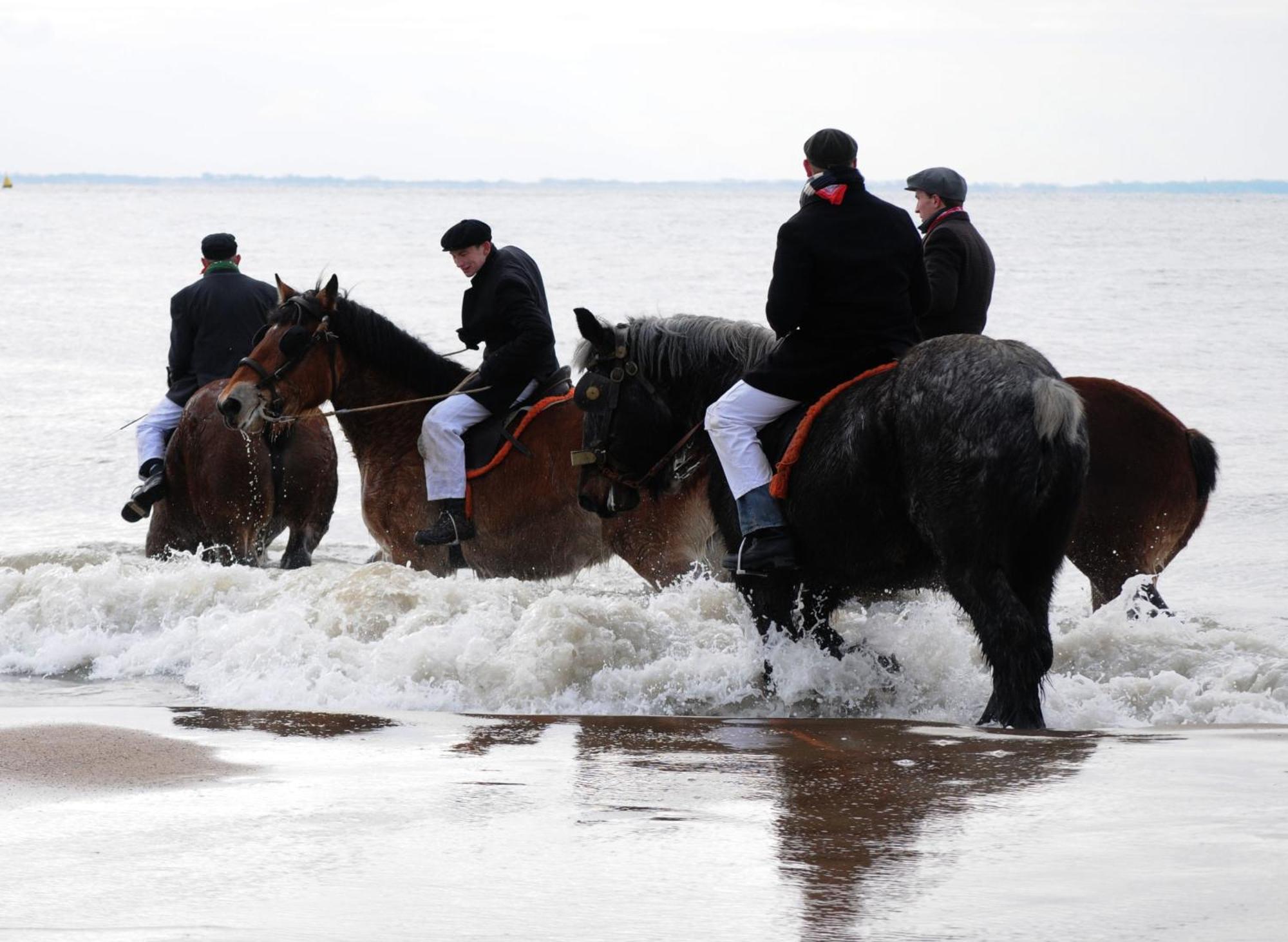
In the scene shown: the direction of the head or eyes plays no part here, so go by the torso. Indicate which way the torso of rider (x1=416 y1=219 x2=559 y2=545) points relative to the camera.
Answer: to the viewer's left

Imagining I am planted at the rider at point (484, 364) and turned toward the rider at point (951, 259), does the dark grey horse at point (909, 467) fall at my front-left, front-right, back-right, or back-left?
front-right

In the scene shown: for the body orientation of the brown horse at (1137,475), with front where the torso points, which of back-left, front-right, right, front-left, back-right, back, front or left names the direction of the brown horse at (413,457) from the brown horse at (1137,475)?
front

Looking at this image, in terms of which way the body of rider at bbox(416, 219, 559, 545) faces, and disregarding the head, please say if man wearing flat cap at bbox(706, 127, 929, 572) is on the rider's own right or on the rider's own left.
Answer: on the rider's own left

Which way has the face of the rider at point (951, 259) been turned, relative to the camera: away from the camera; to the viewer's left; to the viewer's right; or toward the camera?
to the viewer's left

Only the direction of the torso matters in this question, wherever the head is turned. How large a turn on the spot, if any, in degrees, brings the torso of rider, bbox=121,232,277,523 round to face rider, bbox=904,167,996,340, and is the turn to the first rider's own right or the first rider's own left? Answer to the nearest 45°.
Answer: approximately 135° to the first rider's own right

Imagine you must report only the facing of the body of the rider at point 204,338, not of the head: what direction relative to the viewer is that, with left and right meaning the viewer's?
facing away from the viewer

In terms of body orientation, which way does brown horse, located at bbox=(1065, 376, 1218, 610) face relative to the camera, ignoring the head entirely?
to the viewer's left

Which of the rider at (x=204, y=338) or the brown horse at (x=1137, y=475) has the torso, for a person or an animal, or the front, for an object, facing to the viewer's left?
the brown horse

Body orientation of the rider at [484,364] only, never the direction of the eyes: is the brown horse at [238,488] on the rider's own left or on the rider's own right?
on the rider's own right

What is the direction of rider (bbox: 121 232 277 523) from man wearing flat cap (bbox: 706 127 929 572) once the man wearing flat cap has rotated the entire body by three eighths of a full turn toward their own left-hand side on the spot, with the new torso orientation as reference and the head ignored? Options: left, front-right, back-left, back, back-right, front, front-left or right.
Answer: back-right

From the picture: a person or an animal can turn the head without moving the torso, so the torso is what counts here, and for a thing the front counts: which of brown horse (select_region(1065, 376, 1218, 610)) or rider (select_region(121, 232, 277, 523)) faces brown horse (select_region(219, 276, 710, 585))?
brown horse (select_region(1065, 376, 1218, 610))

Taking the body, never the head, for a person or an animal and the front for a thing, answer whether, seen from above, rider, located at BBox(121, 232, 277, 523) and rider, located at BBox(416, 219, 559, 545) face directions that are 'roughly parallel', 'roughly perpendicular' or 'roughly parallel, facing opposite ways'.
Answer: roughly perpendicular

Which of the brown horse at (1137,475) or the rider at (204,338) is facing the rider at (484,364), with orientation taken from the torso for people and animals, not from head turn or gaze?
the brown horse

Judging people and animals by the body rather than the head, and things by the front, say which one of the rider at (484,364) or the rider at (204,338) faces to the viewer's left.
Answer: the rider at (484,364)

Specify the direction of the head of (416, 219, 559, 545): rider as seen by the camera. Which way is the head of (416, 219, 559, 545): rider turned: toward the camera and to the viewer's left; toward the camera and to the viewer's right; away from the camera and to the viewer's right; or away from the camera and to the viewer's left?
toward the camera and to the viewer's left

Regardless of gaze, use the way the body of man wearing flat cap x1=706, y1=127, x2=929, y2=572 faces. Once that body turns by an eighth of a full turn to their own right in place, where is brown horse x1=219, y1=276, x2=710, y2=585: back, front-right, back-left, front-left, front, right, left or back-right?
front-left

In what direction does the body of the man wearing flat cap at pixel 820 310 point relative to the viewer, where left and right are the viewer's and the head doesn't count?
facing away from the viewer and to the left of the viewer

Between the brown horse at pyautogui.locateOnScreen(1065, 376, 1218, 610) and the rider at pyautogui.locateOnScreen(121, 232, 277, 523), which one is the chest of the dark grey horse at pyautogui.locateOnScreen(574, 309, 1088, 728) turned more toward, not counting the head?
the rider
